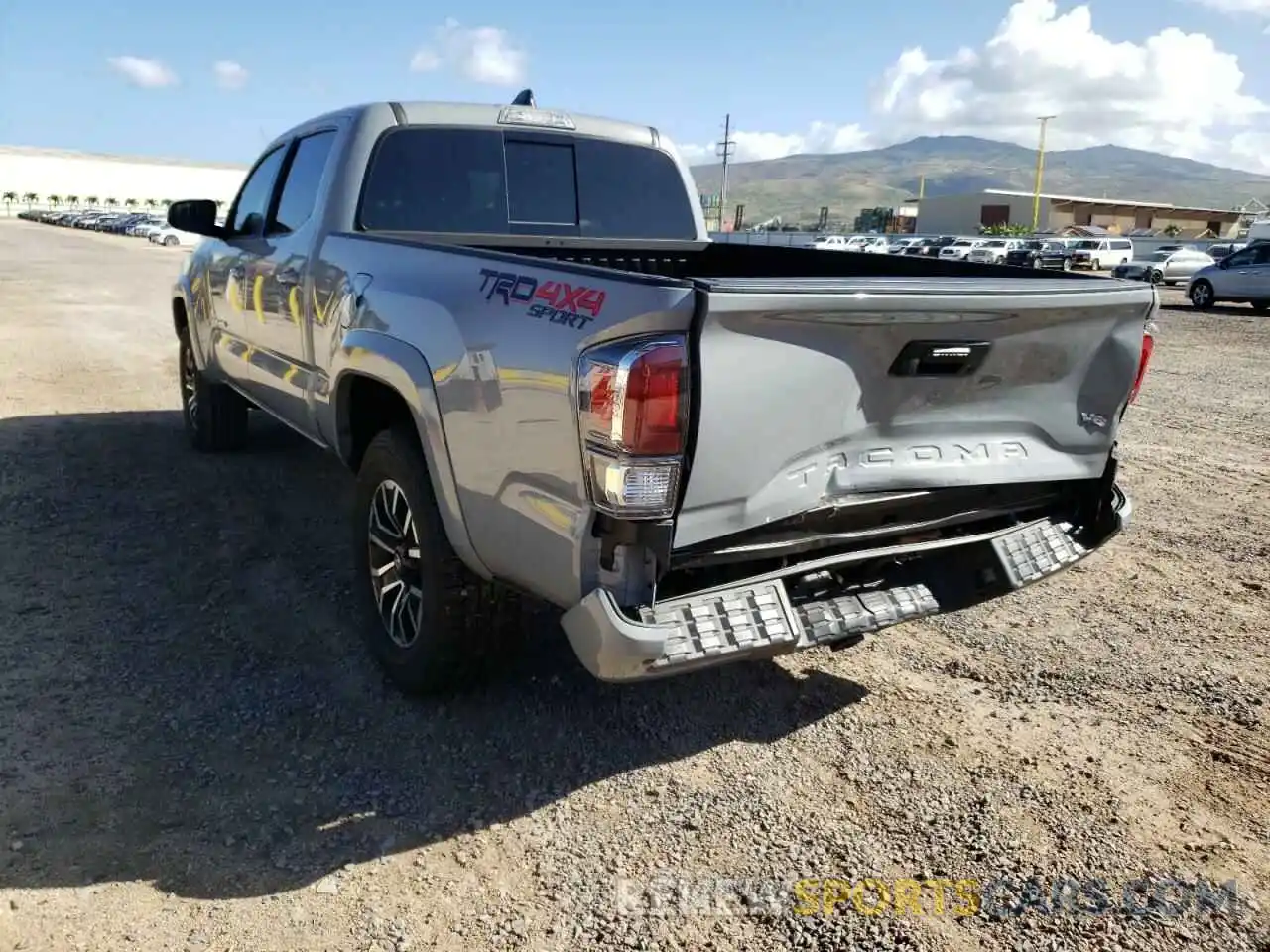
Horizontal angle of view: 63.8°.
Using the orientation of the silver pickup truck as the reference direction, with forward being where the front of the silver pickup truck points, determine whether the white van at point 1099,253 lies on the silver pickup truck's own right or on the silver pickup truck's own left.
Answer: on the silver pickup truck's own right

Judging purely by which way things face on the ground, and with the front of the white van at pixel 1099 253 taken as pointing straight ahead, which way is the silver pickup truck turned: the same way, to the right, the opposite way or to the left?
to the right

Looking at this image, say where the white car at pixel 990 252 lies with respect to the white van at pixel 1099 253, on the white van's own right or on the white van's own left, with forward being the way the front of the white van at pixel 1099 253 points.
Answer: on the white van's own right

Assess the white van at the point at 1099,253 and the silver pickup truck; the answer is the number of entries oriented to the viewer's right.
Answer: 0

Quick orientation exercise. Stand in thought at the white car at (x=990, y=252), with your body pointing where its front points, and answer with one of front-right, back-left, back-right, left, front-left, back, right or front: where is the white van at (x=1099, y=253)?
left

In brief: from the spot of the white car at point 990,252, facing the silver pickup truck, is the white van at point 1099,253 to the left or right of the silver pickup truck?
left

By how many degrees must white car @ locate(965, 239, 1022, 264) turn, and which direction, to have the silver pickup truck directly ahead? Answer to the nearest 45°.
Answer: approximately 45° to its left

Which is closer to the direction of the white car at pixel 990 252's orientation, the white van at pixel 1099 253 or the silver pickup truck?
the silver pickup truck

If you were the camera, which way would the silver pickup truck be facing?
facing away from the viewer and to the left of the viewer

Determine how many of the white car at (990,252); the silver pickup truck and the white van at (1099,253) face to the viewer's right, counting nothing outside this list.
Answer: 0

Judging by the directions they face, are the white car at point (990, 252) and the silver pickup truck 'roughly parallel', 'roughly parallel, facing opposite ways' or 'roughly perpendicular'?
roughly perpendicular

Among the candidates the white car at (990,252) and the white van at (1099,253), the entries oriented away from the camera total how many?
0

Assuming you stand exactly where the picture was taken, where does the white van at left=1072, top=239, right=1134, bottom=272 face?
facing the viewer and to the left of the viewer

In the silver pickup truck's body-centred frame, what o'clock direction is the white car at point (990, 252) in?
The white car is roughly at 2 o'clock from the silver pickup truck.
